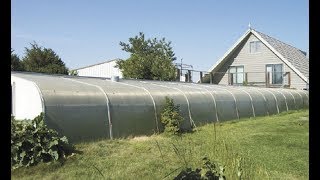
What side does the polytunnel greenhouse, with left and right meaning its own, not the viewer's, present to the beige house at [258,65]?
back

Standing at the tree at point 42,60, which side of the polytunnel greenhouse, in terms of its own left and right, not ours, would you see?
right

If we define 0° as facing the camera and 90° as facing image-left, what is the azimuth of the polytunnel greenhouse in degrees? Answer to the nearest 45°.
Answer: approximately 45°

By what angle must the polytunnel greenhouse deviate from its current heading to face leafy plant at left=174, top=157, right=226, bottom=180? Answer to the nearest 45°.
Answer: approximately 45° to its left

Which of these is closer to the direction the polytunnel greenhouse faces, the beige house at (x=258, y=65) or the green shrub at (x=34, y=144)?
the green shrub

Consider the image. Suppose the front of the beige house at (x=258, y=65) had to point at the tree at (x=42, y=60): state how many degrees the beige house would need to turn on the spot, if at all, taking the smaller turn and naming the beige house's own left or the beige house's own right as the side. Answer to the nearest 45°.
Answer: approximately 45° to the beige house's own right

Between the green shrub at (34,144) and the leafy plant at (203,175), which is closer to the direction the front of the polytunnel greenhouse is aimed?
the green shrub

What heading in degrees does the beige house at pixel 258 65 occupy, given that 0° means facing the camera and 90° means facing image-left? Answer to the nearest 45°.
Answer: approximately 45°

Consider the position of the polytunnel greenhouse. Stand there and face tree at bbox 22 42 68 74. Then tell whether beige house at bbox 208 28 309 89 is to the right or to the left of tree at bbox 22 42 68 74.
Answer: right
